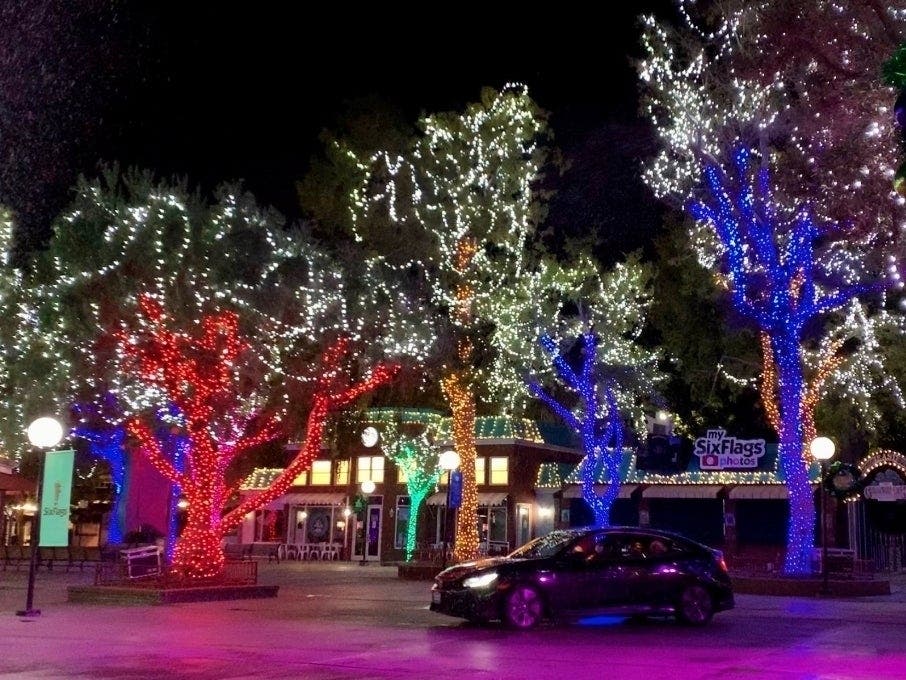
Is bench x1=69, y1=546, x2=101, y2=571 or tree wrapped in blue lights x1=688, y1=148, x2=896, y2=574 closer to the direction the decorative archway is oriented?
the tree wrapped in blue lights

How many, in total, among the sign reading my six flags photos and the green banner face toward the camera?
2

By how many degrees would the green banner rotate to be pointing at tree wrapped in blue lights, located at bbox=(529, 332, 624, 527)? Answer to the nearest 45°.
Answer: approximately 135° to its left

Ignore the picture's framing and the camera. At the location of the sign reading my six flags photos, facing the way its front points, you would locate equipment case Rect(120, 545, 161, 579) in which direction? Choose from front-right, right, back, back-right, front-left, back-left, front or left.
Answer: front-right

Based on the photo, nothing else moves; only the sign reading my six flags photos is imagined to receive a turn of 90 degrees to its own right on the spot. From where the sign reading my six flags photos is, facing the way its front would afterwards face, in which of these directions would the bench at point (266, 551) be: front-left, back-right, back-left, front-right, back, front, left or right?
front

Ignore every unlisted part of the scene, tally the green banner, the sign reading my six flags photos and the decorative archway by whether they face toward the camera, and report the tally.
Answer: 3

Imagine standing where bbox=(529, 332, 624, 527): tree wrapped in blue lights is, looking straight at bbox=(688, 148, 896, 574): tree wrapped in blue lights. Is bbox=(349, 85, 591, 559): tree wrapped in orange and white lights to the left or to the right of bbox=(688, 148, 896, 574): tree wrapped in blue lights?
right

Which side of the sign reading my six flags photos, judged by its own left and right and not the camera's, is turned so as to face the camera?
front

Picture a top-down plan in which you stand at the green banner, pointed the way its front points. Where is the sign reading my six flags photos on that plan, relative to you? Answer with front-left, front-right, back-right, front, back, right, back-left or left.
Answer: back-left

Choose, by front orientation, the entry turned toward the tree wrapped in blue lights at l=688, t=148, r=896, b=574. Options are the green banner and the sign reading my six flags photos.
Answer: the sign reading my six flags photos

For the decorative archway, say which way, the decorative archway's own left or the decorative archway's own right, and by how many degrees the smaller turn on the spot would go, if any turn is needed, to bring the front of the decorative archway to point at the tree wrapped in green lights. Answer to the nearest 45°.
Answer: approximately 90° to the decorative archway's own right

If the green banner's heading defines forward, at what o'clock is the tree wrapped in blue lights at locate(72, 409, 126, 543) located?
The tree wrapped in blue lights is roughly at 6 o'clock from the green banner.

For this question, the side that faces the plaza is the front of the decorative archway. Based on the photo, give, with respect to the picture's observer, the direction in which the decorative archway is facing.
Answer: facing the viewer

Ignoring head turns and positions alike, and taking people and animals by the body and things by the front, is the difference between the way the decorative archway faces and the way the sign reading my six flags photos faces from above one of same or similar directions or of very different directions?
same or similar directions

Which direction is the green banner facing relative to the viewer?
toward the camera

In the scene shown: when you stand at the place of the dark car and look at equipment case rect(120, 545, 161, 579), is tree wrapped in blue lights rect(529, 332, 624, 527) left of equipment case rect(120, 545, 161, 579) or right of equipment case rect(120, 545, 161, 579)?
right
